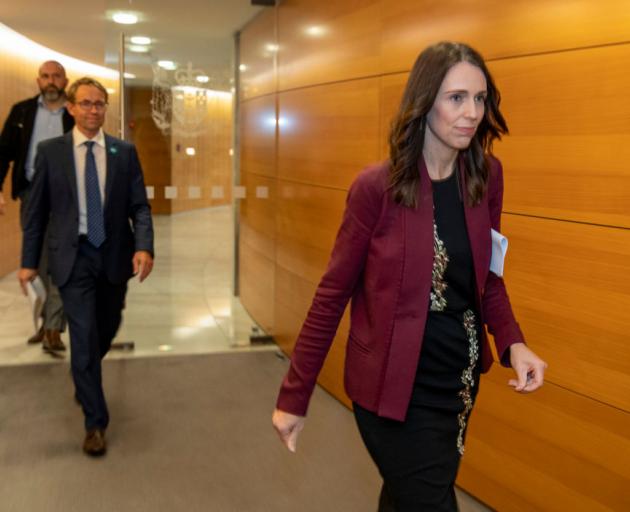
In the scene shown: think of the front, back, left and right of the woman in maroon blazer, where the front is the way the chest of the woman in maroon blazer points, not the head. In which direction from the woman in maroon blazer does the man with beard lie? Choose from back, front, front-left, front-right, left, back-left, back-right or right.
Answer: back

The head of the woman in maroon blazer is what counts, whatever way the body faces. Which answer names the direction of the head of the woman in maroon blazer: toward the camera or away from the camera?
toward the camera

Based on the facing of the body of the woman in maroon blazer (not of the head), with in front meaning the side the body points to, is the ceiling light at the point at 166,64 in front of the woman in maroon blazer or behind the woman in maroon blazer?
behind

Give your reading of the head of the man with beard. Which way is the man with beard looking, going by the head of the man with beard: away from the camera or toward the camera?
toward the camera

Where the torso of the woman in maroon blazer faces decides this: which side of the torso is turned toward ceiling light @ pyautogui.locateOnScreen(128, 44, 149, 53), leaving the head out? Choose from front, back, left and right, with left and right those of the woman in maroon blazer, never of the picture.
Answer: back

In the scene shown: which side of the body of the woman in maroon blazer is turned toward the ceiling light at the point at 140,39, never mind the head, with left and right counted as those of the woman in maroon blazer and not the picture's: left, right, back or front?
back

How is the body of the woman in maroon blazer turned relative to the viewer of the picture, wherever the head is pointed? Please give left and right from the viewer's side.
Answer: facing the viewer and to the right of the viewer

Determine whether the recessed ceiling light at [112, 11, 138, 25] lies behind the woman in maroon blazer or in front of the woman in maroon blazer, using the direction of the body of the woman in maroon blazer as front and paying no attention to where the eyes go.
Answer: behind
